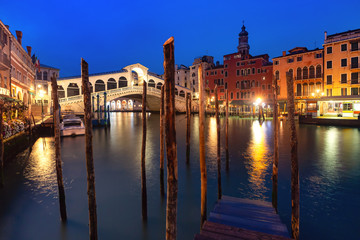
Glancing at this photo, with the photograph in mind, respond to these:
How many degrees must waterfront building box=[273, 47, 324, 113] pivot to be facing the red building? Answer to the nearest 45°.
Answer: approximately 90° to its right

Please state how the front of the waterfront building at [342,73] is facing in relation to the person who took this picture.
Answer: facing the viewer and to the left of the viewer

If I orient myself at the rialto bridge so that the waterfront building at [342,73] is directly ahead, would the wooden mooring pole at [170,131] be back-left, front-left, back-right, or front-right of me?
front-right

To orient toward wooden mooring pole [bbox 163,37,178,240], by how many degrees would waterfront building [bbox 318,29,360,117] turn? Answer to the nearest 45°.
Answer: approximately 45° to its left

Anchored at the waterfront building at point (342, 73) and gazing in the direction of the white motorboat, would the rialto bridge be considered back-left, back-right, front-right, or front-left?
front-right

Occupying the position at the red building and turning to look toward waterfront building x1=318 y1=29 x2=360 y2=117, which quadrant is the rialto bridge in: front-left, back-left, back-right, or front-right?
back-right

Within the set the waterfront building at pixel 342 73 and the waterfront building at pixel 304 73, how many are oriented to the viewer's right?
0

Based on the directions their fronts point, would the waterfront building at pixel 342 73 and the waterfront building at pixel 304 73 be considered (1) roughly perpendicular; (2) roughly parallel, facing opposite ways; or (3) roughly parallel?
roughly parallel

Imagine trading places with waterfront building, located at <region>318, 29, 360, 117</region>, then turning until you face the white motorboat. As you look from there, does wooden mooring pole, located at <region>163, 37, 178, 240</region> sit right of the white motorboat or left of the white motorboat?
left

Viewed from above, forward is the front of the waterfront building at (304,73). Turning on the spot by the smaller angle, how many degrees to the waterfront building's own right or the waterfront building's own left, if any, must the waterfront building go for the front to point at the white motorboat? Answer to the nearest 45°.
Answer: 0° — it already faces it

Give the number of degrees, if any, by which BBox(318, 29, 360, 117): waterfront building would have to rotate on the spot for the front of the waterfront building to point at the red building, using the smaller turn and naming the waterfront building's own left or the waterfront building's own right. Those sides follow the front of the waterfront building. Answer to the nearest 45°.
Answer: approximately 45° to the waterfront building's own right

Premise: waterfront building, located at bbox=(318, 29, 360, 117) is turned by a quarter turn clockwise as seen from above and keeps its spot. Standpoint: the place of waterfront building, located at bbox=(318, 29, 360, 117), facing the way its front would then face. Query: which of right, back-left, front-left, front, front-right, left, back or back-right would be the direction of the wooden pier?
back-left

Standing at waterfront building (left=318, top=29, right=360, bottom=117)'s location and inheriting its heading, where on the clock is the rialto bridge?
The rialto bridge is roughly at 1 o'clock from the waterfront building.
